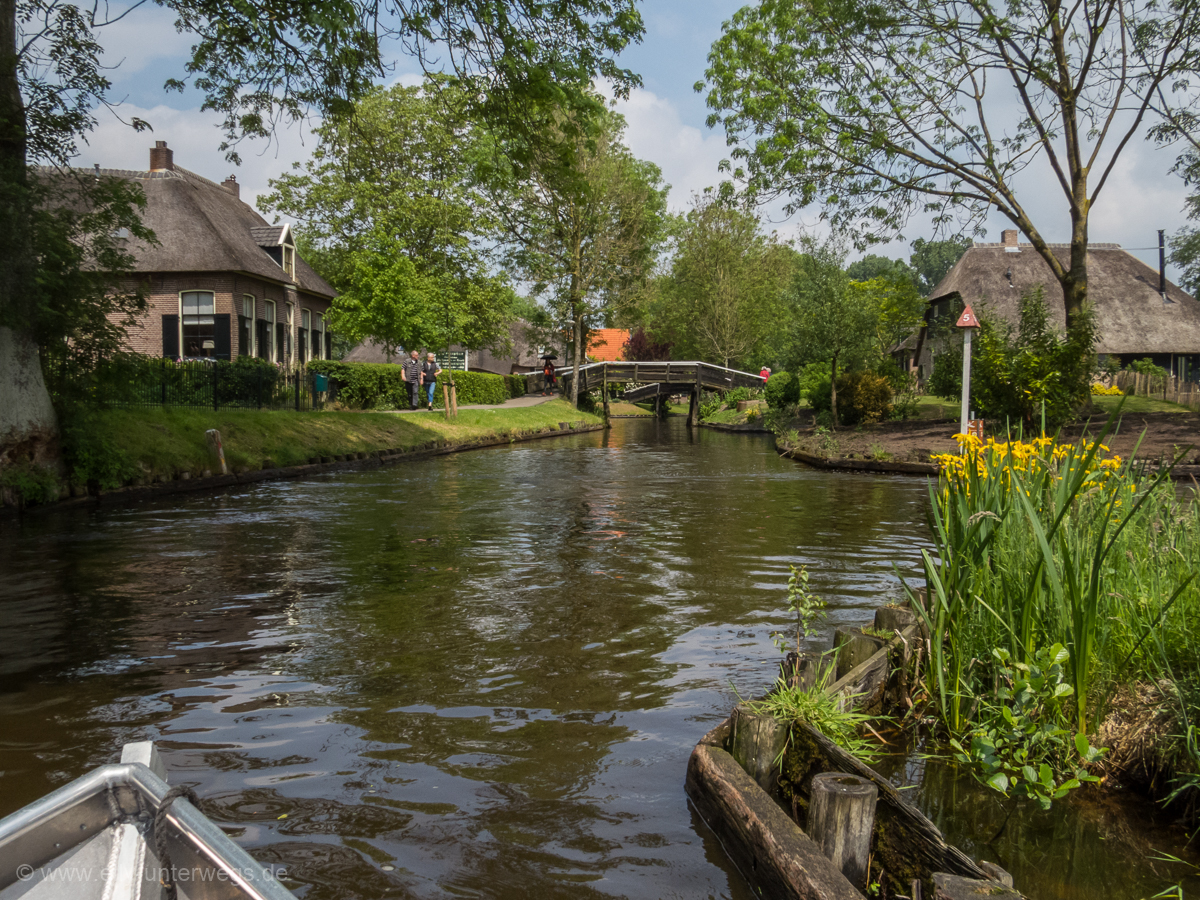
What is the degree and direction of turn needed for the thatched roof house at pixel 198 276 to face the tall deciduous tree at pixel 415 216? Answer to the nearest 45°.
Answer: approximately 90° to its left

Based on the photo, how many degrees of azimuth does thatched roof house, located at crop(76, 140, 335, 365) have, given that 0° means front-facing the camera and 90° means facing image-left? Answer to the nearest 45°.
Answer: approximately 315°

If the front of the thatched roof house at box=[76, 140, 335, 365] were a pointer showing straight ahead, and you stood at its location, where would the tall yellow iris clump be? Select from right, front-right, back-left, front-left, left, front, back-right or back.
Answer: front-right

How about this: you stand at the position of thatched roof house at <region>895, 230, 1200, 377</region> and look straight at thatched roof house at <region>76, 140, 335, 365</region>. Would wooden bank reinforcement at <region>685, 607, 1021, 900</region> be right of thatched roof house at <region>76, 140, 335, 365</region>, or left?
left

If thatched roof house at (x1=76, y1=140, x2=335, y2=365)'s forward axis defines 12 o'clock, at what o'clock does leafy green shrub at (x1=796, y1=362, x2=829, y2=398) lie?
The leafy green shrub is roughly at 11 o'clock from the thatched roof house.

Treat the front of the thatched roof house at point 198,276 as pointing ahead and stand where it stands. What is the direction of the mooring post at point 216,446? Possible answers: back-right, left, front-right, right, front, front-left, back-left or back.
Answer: front-right

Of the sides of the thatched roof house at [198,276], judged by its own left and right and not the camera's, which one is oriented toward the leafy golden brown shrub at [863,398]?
front

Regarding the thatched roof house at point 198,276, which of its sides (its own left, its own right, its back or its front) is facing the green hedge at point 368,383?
front

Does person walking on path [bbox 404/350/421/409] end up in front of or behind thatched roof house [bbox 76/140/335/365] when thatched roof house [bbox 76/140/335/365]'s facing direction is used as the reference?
in front

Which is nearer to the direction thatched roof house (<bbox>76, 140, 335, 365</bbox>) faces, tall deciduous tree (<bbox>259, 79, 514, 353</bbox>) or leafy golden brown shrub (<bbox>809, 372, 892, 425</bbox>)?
the leafy golden brown shrub

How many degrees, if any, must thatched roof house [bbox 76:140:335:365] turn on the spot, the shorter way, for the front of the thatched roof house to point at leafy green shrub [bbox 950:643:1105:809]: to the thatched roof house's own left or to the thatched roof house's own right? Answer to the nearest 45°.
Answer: approximately 45° to the thatched roof house's own right

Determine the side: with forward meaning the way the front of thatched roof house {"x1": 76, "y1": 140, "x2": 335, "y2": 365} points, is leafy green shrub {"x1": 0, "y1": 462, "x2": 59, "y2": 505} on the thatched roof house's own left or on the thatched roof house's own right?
on the thatched roof house's own right

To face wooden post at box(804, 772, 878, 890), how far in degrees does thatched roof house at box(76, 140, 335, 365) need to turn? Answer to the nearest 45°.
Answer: approximately 45° to its right
